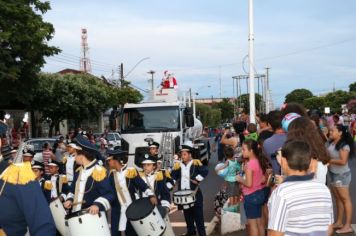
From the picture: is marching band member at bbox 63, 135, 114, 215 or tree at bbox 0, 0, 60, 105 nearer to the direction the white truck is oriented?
the marching band member

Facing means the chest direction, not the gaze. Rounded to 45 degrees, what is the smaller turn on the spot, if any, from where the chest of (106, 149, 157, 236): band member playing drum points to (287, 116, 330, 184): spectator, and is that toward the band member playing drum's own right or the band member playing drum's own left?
approximately 90° to the band member playing drum's own left

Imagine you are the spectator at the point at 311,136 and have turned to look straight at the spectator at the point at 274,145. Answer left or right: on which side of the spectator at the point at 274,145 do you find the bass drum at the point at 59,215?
left

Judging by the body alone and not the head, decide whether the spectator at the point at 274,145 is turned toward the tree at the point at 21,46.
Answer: yes

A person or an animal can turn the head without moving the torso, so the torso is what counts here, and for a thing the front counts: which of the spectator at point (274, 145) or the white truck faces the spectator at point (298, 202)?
the white truck

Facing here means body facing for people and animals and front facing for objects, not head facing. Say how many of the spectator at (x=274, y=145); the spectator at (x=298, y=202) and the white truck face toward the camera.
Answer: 1

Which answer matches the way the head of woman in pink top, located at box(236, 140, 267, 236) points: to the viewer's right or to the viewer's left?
to the viewer's left

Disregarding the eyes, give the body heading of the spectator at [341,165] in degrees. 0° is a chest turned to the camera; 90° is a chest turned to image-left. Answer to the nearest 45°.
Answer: approximately 90°

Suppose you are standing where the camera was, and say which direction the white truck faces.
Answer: facing the viewer

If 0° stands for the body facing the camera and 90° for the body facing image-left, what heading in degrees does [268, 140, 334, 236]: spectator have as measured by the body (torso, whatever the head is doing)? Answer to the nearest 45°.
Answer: approximately 135°

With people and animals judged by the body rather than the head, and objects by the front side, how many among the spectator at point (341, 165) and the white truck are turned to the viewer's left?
1

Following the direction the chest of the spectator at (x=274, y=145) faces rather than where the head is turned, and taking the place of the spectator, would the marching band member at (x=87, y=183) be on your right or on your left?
on your left

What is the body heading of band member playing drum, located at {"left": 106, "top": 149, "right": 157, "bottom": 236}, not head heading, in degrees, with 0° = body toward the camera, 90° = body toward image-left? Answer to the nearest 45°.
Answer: approximately 45°
